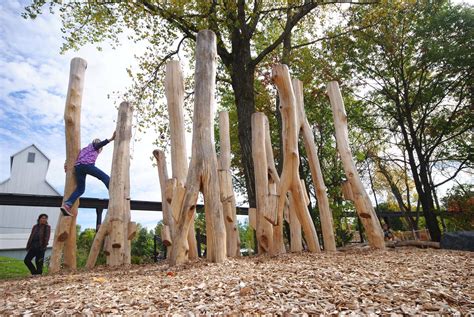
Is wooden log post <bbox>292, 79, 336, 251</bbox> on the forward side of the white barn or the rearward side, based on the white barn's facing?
on the forward side

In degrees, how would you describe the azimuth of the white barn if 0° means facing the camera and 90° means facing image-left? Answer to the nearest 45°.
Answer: approximately 0°

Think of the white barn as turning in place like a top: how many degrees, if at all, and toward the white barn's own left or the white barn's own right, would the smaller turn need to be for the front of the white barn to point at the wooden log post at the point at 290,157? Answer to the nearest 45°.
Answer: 0° — it already faces it

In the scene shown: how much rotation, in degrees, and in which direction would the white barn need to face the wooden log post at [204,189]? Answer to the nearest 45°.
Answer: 0° — it already faces it

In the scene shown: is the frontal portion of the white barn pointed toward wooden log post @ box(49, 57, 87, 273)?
yes

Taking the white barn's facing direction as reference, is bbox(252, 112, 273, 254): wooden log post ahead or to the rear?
ahead

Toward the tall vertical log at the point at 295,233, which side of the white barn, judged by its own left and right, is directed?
front

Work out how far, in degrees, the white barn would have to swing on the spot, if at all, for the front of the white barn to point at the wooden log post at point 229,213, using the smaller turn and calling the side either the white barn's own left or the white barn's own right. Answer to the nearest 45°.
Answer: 0° — it already faces it

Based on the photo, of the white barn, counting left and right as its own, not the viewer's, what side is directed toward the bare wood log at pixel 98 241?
front

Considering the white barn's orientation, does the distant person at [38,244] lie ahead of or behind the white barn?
ahead
